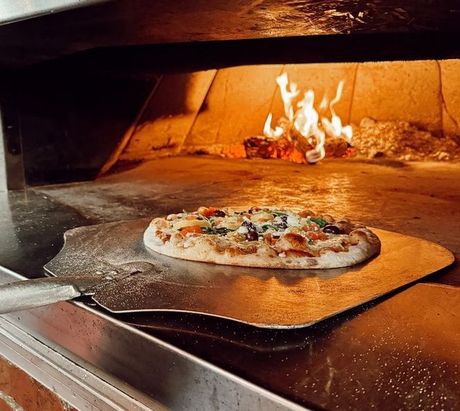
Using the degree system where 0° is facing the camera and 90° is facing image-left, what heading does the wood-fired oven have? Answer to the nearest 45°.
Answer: approximately 45°
